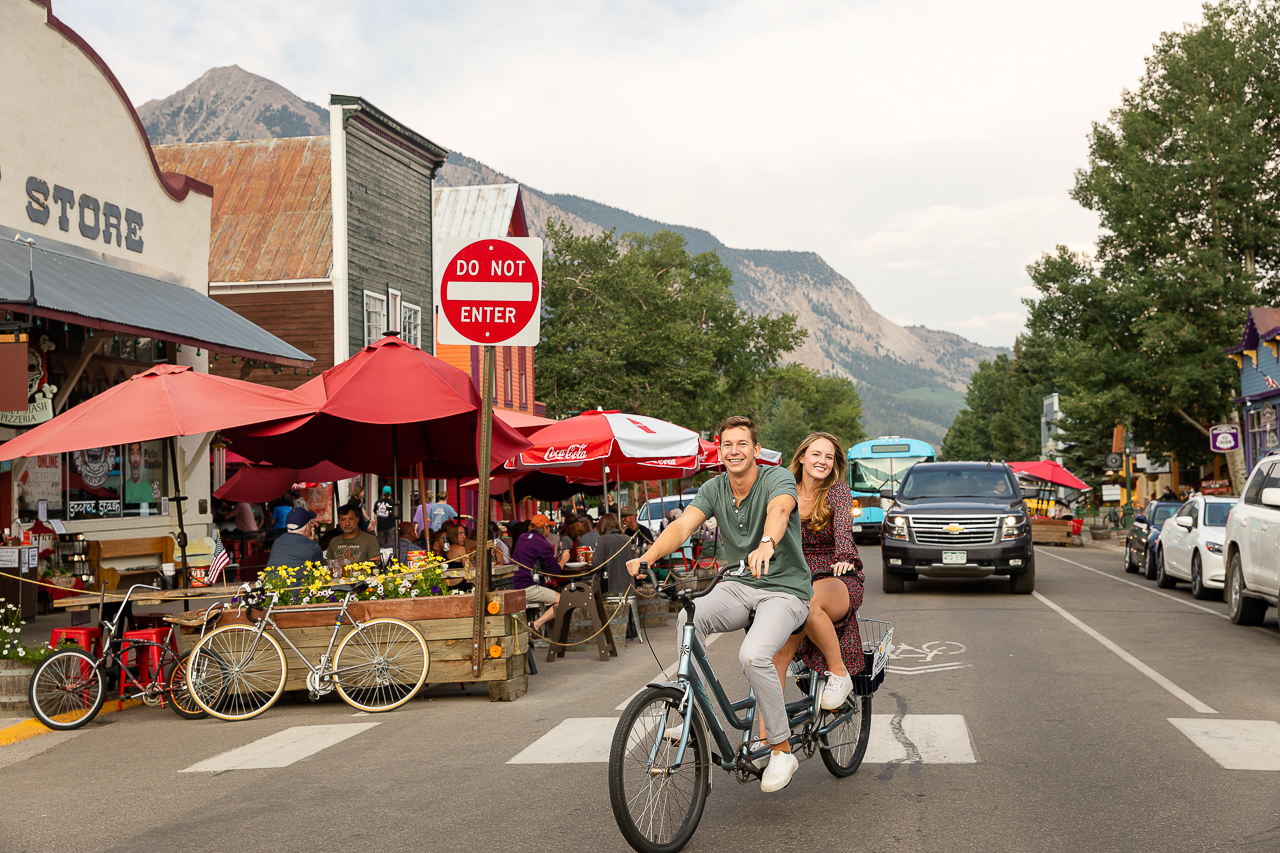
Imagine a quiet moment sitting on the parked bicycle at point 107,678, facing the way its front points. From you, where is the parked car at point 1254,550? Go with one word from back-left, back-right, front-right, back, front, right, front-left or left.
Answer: back

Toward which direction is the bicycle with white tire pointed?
to the viewer's left

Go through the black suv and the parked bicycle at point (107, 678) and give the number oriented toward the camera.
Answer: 1

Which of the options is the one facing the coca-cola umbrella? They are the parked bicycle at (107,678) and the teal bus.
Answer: the teal bus

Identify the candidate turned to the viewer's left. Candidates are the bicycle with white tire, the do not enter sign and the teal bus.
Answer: the bicycle with white tire

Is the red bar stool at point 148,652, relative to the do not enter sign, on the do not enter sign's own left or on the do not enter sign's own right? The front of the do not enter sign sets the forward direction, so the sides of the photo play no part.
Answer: on the do not enter sign's own right

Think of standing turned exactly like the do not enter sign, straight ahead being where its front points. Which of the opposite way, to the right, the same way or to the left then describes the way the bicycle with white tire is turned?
to the right

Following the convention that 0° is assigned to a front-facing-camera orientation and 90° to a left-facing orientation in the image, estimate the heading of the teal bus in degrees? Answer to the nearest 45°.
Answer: approximately 0°

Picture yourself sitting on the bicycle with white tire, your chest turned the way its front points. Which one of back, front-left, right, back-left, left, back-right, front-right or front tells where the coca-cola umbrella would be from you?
back-right

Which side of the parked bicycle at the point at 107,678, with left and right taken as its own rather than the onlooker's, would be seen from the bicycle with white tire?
back

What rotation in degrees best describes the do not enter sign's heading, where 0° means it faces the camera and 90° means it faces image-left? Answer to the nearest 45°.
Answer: approximately 0°

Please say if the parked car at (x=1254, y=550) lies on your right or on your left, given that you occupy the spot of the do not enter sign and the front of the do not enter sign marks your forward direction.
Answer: on your left

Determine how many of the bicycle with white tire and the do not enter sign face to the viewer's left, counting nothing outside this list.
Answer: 1
